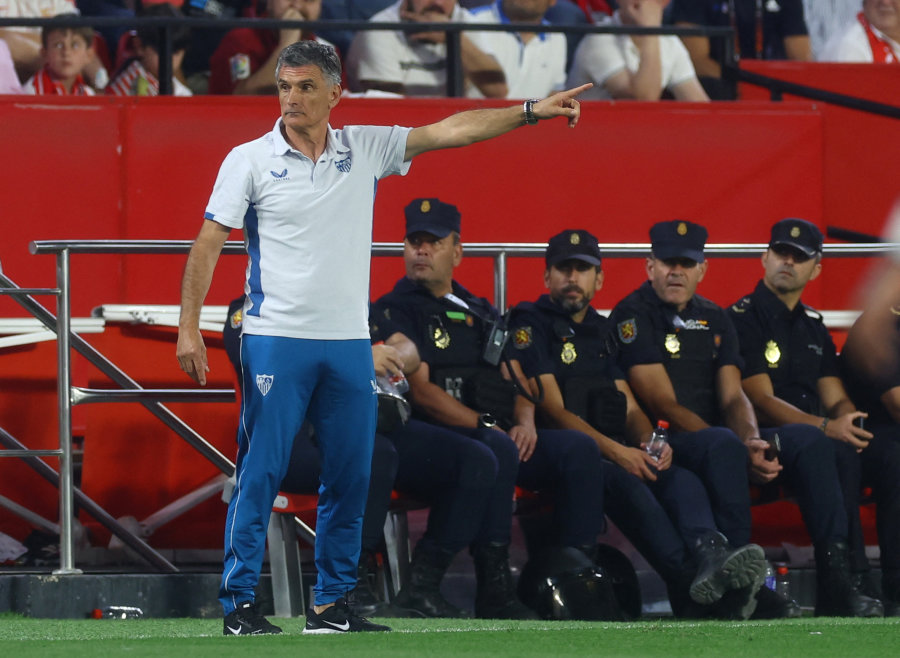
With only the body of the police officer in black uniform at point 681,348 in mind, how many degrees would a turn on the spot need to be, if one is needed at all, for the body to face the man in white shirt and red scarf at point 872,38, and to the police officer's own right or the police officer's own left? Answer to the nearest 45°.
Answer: approximately 135° to the police officer's own left

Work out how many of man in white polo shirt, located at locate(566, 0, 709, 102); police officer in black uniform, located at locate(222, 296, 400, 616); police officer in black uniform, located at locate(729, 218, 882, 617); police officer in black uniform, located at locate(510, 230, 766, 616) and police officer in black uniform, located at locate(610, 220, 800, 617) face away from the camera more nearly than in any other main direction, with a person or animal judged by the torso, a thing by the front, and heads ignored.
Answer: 0

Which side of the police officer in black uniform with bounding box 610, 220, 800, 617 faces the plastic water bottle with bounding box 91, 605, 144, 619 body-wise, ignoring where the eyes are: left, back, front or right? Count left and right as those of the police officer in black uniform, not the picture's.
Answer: right

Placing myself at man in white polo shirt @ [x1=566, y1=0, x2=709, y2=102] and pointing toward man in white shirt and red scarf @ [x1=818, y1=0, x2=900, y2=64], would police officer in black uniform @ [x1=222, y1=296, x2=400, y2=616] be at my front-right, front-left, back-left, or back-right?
back-right

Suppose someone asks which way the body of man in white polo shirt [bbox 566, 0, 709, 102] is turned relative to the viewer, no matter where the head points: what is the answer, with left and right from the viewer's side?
facing the viewer

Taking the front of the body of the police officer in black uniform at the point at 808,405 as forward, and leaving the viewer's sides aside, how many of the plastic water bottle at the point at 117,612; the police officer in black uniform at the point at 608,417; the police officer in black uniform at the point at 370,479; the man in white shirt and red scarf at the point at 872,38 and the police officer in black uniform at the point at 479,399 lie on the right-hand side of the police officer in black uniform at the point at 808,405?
4

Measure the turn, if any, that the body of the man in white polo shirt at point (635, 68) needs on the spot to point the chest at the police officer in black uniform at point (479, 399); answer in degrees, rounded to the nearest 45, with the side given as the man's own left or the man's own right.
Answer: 0° — they already face them

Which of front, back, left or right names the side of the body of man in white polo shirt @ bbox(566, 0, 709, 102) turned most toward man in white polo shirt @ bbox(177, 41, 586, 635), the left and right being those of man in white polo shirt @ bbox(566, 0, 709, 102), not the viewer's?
front

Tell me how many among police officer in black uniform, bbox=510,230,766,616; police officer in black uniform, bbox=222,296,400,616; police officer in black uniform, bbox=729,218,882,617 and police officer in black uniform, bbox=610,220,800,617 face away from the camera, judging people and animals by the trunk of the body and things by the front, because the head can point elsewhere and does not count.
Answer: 0

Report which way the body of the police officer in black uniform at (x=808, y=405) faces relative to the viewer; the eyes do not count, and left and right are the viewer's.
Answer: facing the viewer and to the right of the viewer

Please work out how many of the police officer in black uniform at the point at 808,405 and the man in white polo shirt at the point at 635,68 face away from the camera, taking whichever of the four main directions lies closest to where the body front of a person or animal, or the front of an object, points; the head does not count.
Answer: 0
